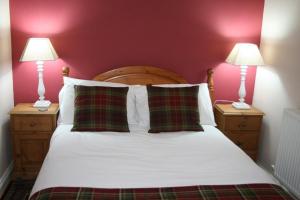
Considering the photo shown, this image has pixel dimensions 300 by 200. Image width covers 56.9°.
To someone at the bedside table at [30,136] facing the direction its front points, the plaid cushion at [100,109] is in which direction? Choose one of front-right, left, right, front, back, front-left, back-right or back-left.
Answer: front-left

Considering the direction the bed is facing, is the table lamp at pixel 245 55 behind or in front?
behind

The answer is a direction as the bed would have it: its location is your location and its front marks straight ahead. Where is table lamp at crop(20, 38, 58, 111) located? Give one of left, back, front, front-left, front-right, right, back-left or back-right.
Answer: back-right

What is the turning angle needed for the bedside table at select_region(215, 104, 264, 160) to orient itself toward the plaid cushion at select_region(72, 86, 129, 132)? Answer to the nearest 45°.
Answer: approximately 45° to its right

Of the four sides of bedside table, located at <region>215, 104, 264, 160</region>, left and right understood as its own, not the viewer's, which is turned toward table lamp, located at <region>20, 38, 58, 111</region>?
right

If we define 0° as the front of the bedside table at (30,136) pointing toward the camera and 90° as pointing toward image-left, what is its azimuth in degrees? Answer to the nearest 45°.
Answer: approximately 0°

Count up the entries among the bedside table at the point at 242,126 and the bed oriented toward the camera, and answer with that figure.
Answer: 2

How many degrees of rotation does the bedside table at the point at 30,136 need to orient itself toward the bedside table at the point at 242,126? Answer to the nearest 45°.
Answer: approximately 90° to its left

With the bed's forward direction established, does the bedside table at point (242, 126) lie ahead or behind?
behind

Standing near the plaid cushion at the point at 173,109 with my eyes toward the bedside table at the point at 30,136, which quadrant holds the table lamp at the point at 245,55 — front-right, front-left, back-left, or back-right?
back-right
